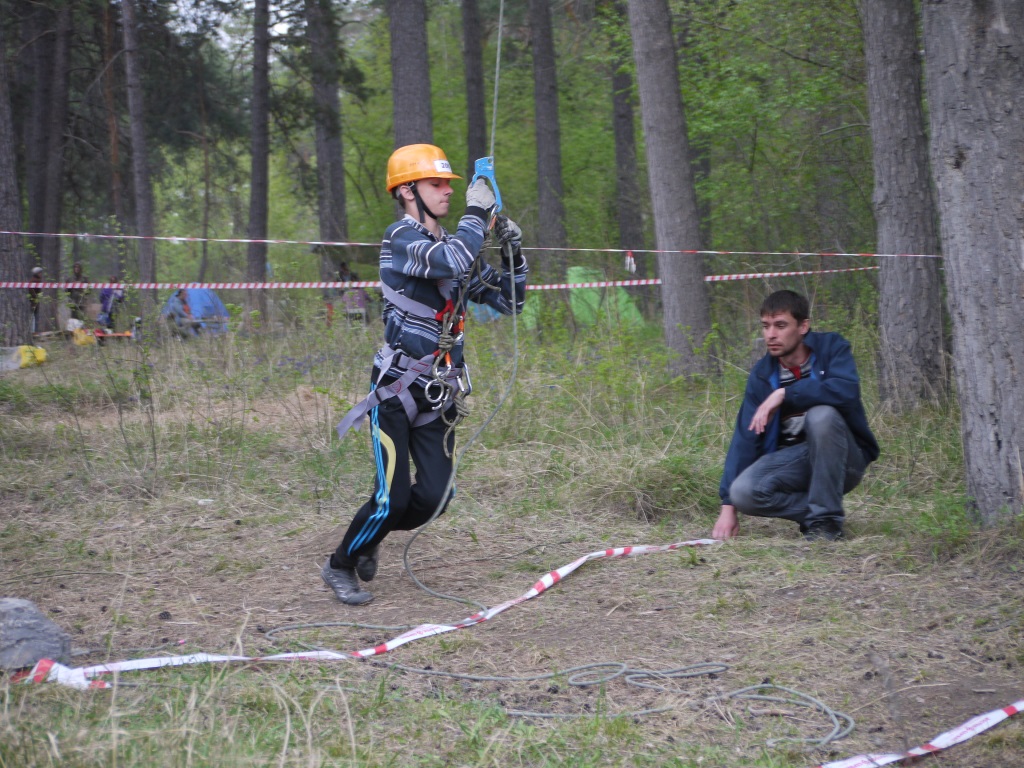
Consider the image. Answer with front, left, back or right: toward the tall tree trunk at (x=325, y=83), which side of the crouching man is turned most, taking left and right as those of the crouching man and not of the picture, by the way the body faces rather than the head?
right

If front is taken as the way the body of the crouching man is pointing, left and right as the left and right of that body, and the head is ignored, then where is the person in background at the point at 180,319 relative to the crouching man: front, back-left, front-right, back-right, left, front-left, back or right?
right

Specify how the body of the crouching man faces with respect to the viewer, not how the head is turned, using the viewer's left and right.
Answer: facing the viewer and to the left of the viewer

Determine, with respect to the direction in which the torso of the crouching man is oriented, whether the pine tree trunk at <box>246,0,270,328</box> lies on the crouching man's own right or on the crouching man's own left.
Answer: on the crouching man's own right

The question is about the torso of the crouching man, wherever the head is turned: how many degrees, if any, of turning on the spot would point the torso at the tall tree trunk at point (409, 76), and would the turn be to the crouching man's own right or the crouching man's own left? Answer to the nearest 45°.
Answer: approximately 90° to the crouching man's own right

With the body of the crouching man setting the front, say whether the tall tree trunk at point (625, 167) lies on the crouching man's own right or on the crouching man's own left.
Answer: on the crouching man's own right

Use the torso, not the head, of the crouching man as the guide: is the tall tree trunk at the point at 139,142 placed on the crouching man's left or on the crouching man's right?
on the crouching man's right

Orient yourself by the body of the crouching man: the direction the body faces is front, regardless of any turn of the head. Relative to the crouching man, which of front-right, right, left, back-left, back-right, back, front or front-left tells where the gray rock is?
front

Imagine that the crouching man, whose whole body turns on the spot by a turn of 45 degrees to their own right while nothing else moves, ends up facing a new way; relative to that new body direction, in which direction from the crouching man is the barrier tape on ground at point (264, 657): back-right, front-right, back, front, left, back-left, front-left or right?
front-left

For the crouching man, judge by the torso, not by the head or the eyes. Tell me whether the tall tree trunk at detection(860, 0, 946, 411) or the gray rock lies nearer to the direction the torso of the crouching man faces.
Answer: the gray rock

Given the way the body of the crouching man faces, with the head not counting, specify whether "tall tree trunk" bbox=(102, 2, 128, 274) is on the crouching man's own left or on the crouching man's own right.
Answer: on the crouching man's own right

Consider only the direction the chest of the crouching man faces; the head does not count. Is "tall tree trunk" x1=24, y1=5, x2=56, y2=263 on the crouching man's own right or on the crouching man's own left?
on the crouching man's own right

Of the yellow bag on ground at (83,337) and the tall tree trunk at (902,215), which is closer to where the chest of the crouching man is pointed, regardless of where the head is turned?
the yellow bag on ground
